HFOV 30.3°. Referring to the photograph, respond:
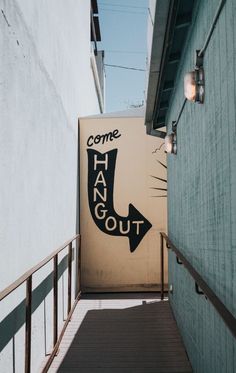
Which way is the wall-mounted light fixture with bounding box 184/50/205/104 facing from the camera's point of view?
to the viewer's left

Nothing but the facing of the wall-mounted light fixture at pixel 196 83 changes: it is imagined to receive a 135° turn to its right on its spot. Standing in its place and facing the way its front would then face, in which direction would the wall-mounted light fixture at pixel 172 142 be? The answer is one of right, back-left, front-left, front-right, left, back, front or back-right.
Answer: front-left

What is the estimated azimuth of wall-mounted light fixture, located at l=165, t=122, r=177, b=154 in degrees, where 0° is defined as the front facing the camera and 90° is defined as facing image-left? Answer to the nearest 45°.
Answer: approximately 90°

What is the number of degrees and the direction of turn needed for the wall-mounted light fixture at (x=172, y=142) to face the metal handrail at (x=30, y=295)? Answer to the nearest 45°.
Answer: approximately 45° to its left
